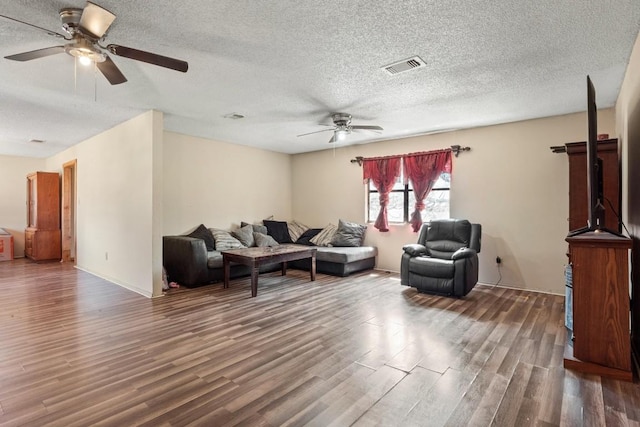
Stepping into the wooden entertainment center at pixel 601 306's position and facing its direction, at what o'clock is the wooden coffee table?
The wooden coffee table is roughly at 12 o'clock from the wooden entertainment center.

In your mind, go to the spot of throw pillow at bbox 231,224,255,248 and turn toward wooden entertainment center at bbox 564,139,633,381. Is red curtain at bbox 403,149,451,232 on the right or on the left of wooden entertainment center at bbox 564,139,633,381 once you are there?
left

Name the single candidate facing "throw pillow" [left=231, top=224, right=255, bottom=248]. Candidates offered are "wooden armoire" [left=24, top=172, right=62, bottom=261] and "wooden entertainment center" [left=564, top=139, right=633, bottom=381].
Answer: "wooden entertainment center" [left=564, top=139, right=633, bottom=381]

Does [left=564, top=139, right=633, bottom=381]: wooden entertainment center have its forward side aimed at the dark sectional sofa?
yes

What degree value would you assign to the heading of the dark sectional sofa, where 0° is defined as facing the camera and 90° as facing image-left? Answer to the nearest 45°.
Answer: approximately 315°

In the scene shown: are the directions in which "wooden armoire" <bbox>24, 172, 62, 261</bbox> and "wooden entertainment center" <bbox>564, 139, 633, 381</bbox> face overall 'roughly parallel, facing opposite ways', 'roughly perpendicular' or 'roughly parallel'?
roughly perpendicular

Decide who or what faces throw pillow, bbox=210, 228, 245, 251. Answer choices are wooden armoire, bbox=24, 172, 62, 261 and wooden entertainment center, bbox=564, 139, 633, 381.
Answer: wooden entertainment center, bbox=564, 139, 633, 381

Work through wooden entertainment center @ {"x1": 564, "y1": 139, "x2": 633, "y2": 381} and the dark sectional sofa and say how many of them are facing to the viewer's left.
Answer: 1

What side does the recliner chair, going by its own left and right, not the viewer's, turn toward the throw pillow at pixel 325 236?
right

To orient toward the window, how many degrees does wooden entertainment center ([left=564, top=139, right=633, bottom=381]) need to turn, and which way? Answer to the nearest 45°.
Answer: approximately 45° to its right

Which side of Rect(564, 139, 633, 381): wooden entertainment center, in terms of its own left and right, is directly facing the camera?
left
